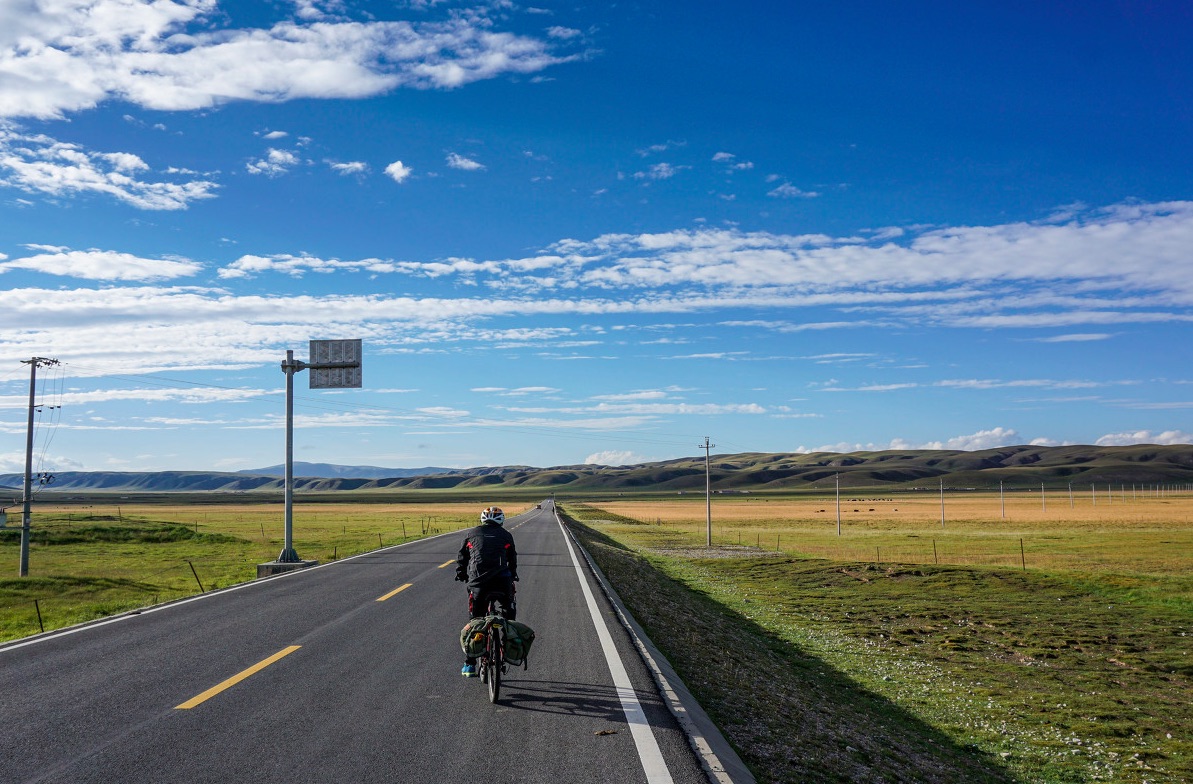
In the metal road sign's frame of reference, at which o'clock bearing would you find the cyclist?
The cyclist is roughly at 6 o'clock from the metal road sign.

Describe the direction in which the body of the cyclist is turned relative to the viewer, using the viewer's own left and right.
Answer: facing away from the viewer

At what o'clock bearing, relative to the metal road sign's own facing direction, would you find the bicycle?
The bicycle is roughly at 6 o'clock from the metal road sign.

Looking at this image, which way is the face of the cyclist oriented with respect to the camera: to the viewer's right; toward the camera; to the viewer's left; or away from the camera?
away from the camera

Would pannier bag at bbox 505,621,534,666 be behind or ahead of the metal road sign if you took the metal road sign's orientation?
behind

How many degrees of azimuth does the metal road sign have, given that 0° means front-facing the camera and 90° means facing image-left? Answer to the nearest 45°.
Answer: approximately 180°

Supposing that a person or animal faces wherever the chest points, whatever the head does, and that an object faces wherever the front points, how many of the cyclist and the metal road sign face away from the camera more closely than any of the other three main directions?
2

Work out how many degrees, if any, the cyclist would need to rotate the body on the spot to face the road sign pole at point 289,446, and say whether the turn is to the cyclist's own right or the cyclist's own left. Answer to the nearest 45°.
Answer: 0° — they already face it

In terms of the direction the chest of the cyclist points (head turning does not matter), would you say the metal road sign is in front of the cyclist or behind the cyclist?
in front

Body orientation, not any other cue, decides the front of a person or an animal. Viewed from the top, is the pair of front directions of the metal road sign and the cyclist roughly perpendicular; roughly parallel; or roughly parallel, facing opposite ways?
roughly parallel
